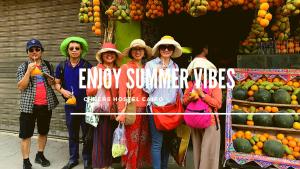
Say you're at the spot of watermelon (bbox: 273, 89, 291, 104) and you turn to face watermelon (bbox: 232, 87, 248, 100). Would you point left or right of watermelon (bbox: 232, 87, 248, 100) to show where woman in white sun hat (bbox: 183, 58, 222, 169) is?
left

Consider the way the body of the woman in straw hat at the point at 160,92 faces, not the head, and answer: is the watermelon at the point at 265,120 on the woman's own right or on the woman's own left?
on the woman's own left

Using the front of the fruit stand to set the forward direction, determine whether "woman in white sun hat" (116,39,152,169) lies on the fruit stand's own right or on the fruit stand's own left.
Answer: on the fruit stand's own right

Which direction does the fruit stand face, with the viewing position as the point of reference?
facing the viewer

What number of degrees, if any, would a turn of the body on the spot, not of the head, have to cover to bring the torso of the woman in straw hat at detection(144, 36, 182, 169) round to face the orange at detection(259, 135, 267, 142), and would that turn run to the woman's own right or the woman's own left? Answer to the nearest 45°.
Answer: approximately 90° to the woman's own left

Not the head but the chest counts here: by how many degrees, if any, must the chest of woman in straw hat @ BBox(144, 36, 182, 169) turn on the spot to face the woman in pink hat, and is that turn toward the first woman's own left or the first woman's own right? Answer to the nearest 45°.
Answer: approximately 90° to the first woman's own right

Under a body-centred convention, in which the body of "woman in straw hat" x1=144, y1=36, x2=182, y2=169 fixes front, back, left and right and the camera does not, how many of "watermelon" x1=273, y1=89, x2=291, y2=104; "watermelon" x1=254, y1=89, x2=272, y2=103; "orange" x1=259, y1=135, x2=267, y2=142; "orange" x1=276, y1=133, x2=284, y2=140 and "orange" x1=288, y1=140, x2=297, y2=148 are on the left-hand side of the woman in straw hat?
5

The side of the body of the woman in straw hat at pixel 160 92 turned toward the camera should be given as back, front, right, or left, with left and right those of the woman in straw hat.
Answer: front

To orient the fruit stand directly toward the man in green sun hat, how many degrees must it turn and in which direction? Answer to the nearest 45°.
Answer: approximately 90° to its right
